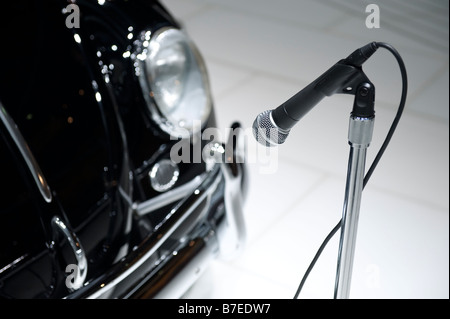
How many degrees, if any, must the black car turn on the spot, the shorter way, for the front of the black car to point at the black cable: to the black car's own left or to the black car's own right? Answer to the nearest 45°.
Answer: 0° — it already faces it

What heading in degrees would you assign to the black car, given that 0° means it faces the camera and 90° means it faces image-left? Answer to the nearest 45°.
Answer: approximately 315°

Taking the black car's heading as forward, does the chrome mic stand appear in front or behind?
in front

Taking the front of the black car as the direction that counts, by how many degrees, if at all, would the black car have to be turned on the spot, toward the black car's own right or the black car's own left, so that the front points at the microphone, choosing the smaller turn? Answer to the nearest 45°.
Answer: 0° — it already faces it
